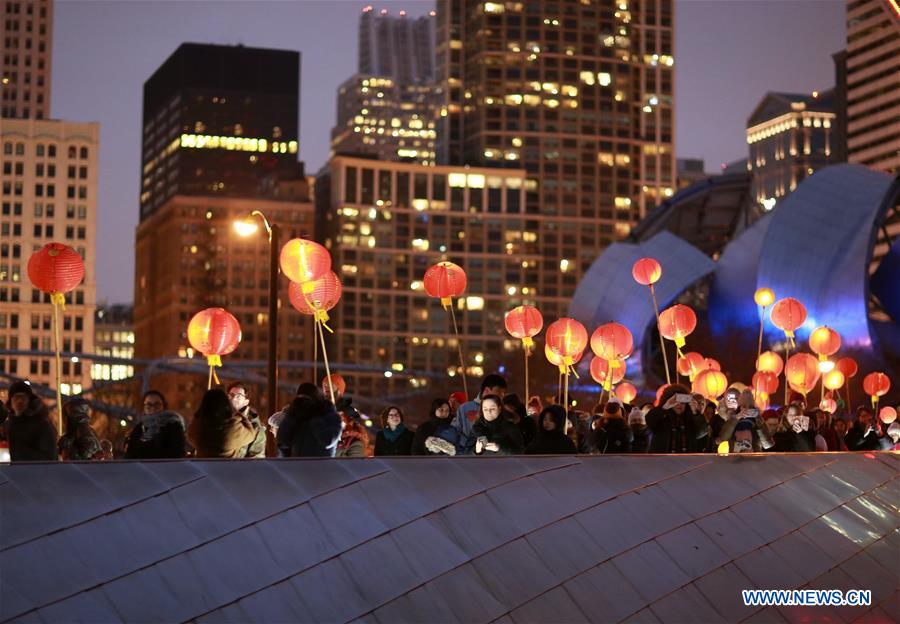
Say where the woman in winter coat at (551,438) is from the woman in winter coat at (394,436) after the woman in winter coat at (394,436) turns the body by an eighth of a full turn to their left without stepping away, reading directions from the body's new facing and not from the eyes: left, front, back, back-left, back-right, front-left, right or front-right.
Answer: front

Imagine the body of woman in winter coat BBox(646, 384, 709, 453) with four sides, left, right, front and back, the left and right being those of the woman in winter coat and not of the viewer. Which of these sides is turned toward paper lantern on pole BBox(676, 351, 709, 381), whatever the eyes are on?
back

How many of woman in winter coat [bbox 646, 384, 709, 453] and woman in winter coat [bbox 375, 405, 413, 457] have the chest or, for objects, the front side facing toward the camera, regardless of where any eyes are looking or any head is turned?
2

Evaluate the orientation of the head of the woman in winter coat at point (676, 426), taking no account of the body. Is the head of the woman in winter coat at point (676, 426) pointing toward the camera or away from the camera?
toward the camera

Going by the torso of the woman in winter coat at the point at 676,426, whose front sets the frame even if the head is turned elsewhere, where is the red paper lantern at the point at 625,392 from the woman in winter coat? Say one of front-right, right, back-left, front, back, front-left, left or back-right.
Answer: back

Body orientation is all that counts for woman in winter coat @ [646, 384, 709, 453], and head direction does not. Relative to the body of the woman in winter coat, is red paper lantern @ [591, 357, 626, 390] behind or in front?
behind

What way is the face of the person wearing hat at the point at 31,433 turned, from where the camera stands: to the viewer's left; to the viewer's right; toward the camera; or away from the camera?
toward the camera

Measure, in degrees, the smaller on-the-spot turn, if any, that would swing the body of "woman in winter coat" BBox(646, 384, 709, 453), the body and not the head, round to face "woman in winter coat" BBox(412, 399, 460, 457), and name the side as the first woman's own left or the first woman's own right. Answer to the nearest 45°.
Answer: approximately 45° to the first woman's own right

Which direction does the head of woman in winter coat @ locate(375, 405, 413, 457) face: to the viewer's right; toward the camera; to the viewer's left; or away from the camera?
toward the camera

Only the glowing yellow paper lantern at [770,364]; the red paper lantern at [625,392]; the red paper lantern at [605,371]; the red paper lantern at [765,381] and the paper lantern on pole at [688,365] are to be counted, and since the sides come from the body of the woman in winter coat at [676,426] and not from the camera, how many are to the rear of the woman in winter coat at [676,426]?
5

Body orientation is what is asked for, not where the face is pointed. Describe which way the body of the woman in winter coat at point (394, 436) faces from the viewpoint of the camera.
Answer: toward the camera

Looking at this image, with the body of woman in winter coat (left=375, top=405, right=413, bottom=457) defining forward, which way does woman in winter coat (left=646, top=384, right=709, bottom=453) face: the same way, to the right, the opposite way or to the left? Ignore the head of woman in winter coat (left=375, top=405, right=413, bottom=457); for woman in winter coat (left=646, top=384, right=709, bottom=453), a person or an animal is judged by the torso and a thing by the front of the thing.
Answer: the same way

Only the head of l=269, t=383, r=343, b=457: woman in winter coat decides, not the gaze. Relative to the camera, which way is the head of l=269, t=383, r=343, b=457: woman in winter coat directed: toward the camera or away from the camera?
away from the camera
